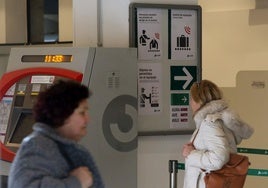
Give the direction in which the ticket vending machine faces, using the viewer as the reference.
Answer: facing the viewer and to the left of the viewer

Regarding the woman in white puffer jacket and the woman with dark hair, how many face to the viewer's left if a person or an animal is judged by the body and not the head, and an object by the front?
1

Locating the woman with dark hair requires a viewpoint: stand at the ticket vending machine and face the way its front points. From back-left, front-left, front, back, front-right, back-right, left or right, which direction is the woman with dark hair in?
front-left

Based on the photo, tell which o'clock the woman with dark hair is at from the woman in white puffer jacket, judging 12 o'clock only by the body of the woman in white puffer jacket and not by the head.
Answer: The woman with dark hair is roughly at 10 o'clock from the woman in white puffer jacket.

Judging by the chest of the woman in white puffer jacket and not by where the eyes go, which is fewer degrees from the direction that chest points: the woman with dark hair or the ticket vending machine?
the ticket vending machine

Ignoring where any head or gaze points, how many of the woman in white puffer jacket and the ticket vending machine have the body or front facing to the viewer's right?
0

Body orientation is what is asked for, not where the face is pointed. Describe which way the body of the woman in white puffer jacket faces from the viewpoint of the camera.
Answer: to the viewer's left

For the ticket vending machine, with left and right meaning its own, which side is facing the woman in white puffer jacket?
left
